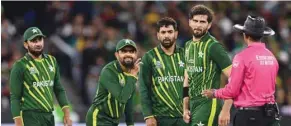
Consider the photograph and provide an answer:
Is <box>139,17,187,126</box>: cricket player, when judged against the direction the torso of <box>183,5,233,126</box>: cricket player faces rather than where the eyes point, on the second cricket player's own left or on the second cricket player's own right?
on the second cricket player's own right

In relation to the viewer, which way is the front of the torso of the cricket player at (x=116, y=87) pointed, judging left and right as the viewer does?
facing the viewer and to the right of the viewer

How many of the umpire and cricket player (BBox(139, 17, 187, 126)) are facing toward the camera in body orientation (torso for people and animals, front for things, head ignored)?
1

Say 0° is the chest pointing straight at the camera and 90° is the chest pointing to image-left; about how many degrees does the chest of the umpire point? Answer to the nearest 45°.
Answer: approximately 135°

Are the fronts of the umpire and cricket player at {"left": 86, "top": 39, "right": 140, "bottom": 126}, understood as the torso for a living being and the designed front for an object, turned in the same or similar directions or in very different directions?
very different directions
